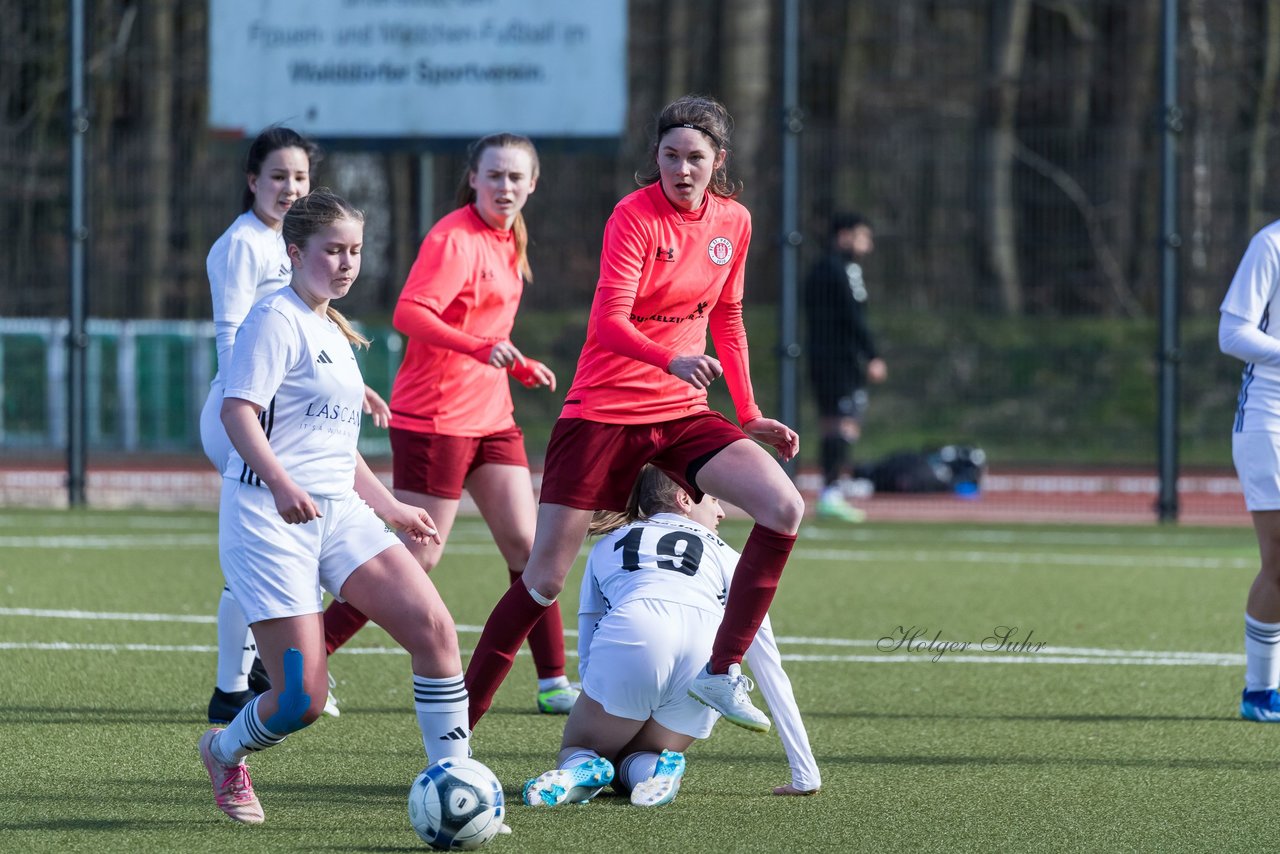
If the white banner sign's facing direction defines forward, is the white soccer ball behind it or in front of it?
in front

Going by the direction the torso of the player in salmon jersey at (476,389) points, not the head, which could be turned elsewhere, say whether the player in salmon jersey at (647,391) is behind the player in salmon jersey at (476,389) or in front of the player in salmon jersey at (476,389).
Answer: in front

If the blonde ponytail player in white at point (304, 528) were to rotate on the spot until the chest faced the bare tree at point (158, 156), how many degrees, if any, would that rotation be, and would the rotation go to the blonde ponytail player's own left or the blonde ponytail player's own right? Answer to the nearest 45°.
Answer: approximately 135° to the blonde ponytail player's own left

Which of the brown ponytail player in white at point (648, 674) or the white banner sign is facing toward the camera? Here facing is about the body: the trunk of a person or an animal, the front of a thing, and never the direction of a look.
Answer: the white banner sign

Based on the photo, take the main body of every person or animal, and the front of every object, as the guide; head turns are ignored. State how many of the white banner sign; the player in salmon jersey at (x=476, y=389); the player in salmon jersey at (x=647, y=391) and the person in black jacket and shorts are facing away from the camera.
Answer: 0

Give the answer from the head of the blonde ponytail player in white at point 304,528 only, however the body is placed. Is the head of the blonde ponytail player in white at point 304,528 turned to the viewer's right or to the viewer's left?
to the viewer's right

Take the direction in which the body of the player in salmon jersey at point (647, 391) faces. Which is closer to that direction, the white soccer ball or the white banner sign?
the white soccer ball

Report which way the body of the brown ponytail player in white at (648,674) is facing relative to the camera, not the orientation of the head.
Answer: away from the camera

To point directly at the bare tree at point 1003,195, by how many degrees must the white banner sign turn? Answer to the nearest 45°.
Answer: approximately 135° to its left

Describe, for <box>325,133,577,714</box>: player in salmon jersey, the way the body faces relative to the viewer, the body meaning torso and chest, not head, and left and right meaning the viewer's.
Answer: facing the viewer and to the right of the viewer

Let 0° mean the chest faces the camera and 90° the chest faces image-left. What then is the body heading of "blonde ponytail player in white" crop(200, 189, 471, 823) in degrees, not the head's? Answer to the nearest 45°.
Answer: approximately 315°

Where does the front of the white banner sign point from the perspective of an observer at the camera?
facing the viewer

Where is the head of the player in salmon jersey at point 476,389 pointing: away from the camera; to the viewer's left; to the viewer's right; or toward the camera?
toward the camera

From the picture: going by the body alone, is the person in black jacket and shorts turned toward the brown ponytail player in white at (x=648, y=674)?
no

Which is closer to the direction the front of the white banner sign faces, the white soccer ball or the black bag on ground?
the white soccer ball

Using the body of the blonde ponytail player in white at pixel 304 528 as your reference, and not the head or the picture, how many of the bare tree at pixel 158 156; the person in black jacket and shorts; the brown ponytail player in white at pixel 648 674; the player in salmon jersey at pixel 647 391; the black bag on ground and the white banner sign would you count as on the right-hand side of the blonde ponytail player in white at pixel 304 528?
0
